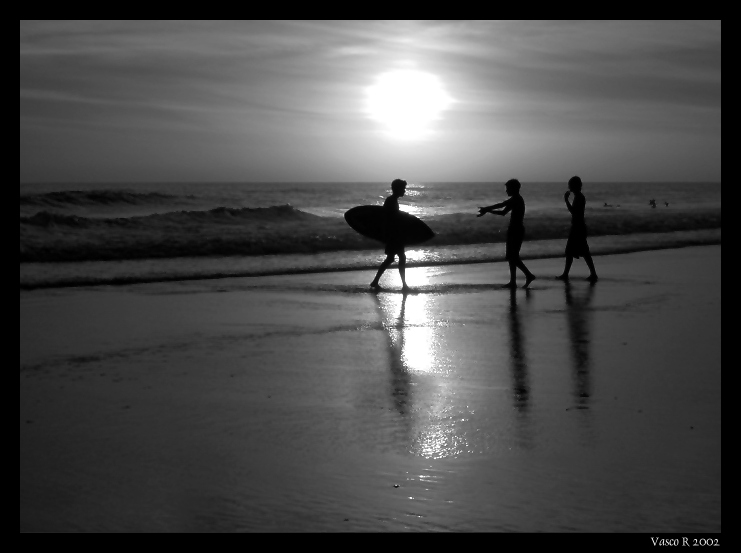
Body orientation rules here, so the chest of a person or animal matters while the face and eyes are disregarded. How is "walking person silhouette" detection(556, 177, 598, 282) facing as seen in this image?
to the viewer's left

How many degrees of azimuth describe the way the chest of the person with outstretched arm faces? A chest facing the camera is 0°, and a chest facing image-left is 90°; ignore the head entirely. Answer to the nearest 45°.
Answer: approximately 90°

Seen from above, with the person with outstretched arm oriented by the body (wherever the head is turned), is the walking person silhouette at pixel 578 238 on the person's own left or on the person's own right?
on the person's own right

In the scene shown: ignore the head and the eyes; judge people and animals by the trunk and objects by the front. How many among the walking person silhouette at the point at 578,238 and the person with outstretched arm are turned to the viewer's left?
2

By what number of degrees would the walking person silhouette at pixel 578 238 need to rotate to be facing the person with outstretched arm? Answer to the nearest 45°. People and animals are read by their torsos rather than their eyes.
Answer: approximately 45° to its left

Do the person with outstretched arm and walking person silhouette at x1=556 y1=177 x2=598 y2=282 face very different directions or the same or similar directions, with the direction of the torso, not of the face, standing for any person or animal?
same or similar directions

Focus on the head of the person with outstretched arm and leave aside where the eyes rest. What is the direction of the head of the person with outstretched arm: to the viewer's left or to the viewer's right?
to the viewer's left
